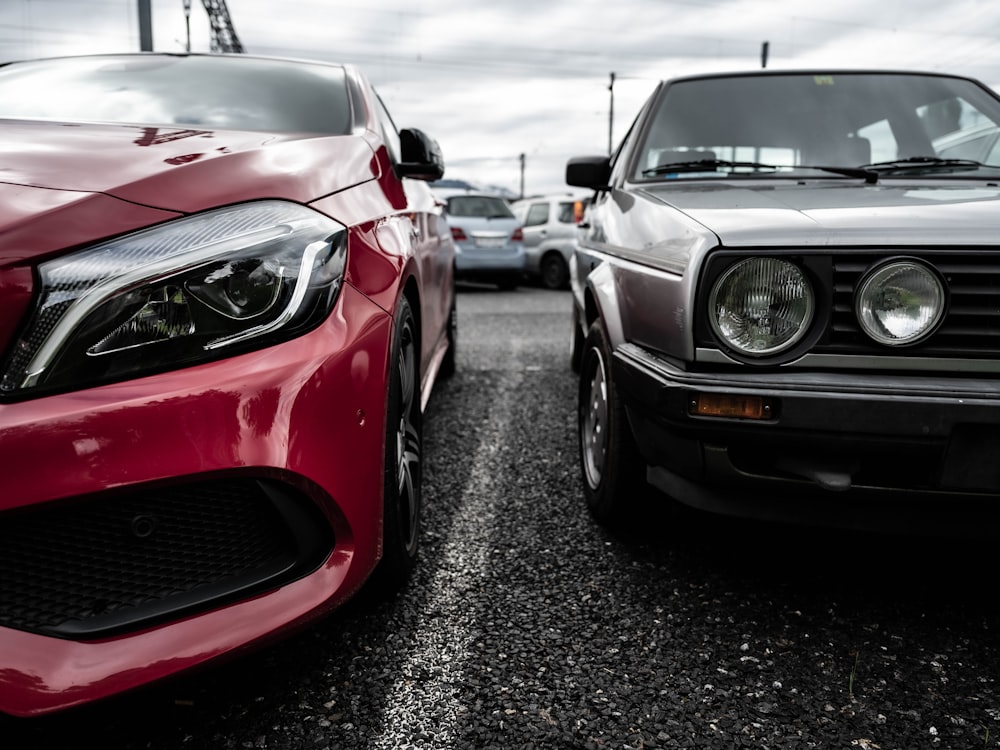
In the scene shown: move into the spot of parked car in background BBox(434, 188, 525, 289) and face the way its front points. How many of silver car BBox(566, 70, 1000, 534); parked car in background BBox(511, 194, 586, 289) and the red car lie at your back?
2

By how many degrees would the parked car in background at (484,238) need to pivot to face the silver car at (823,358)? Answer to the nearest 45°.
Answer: approximately 180°

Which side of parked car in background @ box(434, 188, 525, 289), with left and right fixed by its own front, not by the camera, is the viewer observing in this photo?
back

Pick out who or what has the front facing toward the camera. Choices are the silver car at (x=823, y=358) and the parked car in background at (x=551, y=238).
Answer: the silver car

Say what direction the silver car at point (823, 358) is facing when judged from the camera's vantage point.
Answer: facing the viewer

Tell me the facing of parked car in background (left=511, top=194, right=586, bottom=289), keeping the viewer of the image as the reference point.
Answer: facing away from the viewer and to the left of the viewer

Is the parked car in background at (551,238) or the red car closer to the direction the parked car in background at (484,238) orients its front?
the parked car in background

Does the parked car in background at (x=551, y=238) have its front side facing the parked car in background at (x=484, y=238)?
no

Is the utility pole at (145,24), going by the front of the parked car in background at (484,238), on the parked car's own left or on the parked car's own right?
on the parked car's own left

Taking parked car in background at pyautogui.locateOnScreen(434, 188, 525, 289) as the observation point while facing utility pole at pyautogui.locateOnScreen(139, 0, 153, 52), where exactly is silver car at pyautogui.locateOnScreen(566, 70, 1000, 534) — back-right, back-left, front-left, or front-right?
back-left

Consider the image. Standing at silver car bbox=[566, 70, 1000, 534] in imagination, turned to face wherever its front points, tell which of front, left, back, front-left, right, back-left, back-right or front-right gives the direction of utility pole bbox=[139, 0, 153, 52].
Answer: back-right

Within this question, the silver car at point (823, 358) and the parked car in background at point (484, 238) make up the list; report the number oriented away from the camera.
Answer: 1

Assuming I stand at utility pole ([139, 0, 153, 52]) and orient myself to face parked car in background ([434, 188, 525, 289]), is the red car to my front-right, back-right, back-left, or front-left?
front-right

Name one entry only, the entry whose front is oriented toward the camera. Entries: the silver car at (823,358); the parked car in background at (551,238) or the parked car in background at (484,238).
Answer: the silver car

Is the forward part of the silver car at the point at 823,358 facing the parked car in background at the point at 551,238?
no

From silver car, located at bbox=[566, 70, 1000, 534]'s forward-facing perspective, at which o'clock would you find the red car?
The red car is roughly at 2 o'clock from the silver car.

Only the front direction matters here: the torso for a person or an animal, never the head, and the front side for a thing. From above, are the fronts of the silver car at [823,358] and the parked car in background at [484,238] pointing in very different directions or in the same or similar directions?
very different directions

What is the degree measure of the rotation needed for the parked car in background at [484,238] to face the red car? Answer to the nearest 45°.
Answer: approximately 180°
